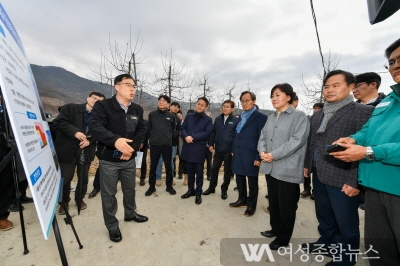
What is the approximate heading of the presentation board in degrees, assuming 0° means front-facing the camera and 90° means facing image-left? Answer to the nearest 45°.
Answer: approximately 270°

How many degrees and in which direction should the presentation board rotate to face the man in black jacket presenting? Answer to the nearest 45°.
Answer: approximately 45° to its left
